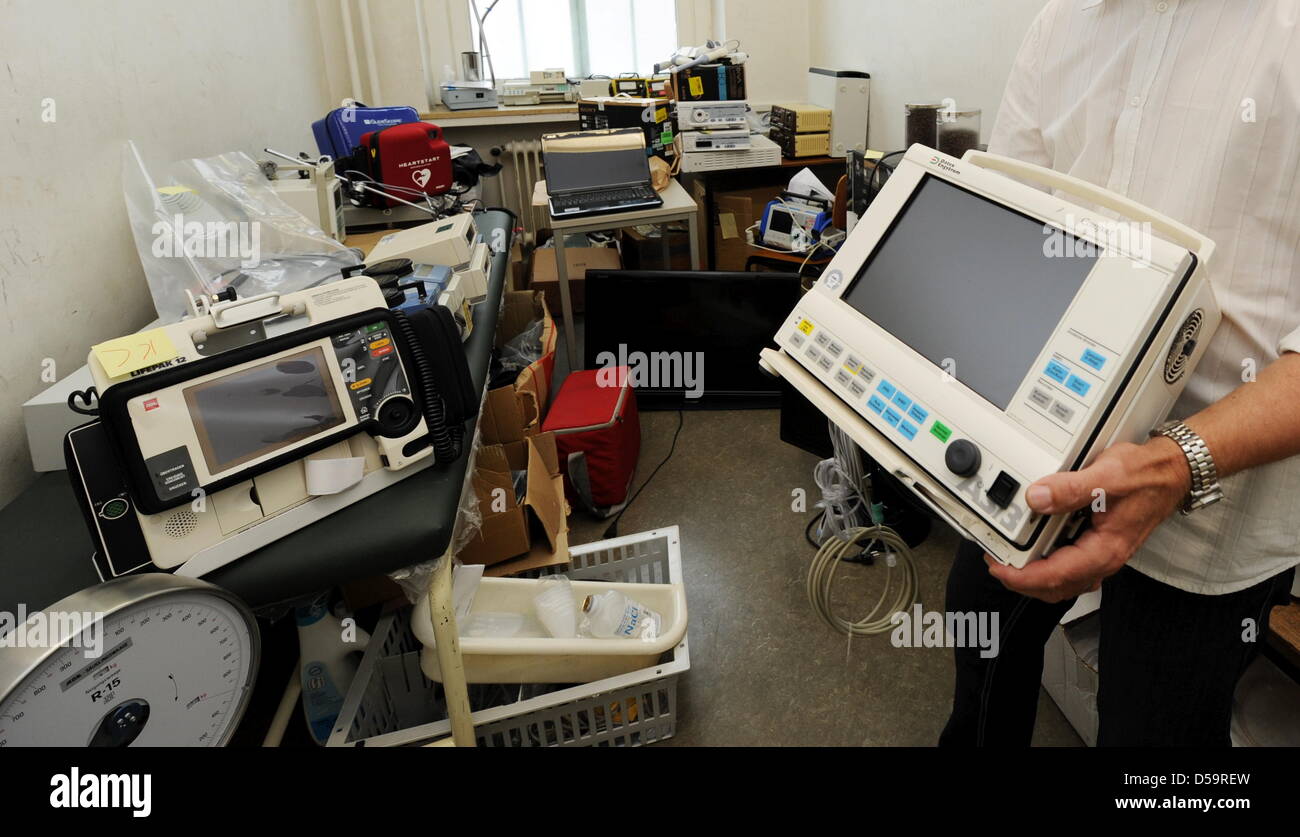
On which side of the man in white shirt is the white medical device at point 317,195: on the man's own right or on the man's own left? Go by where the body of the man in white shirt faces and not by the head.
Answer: on the man's own right

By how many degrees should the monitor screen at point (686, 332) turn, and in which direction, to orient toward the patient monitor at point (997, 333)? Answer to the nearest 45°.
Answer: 0° — it already faces it

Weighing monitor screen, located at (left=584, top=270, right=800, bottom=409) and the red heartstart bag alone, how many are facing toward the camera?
2

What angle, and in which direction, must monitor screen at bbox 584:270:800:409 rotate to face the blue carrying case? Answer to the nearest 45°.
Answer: approximately 90° to its right

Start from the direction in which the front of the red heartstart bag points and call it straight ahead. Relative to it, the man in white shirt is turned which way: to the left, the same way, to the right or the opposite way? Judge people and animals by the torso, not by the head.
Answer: to the right

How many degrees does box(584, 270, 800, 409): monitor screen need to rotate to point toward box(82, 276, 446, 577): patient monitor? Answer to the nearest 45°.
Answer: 0° — it already faces it

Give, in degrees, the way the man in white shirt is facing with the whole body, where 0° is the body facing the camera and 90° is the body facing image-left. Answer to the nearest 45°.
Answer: approximately 45°

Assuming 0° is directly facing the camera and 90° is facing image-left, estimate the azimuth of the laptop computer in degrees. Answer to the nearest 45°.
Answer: approximately 0°
